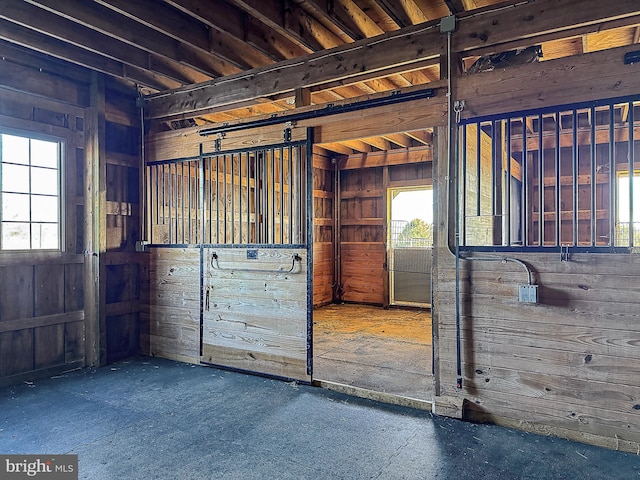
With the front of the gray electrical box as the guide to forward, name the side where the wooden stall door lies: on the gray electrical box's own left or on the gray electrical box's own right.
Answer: on the gray electrical box's own right

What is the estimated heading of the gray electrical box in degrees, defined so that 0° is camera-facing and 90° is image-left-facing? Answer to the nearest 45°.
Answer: approximately 0°
